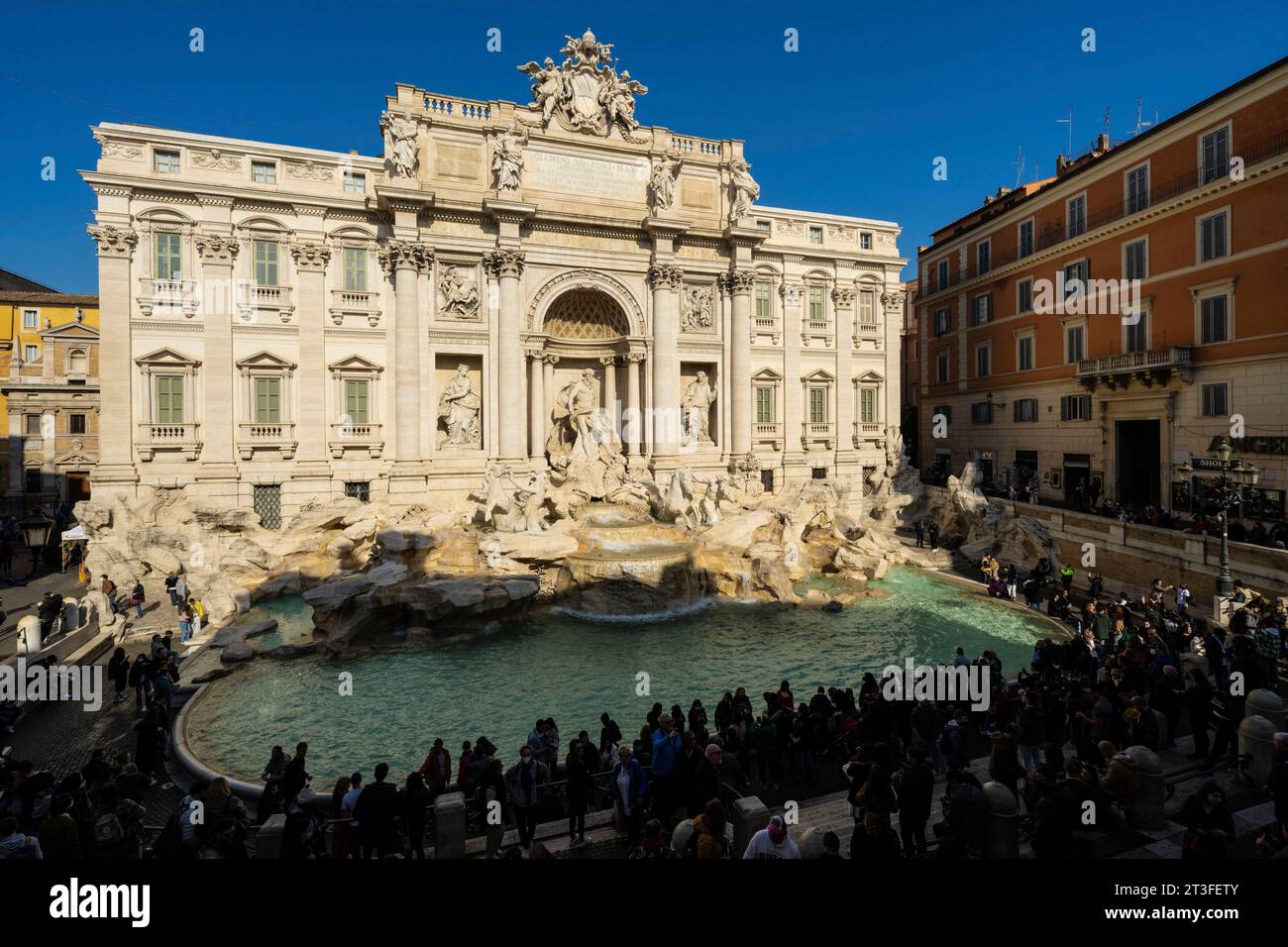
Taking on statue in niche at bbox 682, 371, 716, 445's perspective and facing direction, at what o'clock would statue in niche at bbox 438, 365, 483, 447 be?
statue in niche at bbox 438, 365, 483, 447 is roughly at 2 o'clock from statue in niche at bbox 682, 371, 716, 445.

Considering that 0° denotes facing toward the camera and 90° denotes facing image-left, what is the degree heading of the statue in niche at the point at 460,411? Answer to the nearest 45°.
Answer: approximately 0°

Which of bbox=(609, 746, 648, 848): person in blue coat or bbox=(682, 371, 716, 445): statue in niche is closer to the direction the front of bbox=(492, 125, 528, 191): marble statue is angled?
the person in blue coat

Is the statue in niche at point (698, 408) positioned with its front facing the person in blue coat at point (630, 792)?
yes

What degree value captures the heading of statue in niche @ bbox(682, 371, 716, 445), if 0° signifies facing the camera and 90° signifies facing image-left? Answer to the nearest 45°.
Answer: approximately 0°
